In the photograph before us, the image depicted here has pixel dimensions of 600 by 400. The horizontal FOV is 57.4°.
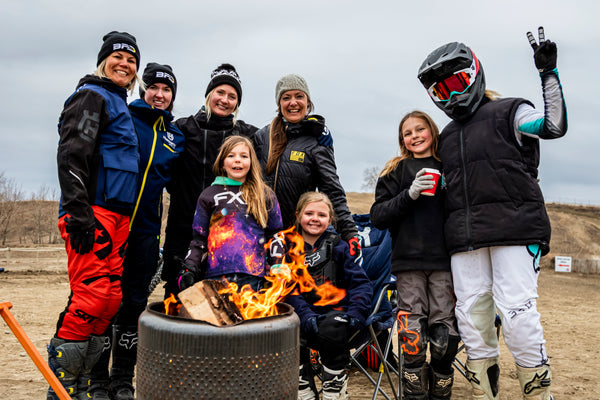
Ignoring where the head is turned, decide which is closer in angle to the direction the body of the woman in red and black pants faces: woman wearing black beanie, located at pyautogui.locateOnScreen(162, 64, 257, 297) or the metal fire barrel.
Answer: the metal fire barrel

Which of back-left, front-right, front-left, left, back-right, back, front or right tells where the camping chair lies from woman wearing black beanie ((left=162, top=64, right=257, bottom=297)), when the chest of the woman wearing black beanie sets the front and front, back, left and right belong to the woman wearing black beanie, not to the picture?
left

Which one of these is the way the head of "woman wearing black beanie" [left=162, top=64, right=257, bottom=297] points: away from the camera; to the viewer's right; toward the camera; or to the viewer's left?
toward the camera

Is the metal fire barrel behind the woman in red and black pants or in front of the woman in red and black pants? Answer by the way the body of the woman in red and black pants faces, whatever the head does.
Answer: in front

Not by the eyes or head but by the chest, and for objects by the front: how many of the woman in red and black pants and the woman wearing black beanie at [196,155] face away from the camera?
0

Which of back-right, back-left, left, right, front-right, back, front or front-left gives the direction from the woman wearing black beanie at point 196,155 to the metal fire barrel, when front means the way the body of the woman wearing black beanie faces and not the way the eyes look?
front

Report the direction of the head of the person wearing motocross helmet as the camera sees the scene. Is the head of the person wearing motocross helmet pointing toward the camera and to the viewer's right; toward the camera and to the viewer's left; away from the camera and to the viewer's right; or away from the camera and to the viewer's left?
toward the camera and to the viewer's left

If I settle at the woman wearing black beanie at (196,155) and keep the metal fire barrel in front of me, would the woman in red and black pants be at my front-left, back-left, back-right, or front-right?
front-right

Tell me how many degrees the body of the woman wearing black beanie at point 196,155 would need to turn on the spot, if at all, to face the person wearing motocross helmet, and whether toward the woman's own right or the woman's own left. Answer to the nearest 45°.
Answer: approximately 45° to the woman's own left

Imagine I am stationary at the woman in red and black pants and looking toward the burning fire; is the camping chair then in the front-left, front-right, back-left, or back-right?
front-left

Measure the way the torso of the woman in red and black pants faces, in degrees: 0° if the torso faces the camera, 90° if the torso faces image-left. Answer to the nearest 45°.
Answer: approximately 315°

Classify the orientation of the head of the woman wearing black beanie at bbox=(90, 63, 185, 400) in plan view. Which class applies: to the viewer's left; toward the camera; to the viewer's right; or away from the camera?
toward the camera

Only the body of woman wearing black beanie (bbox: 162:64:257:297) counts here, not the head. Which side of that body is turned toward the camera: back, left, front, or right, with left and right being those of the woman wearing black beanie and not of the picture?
front
